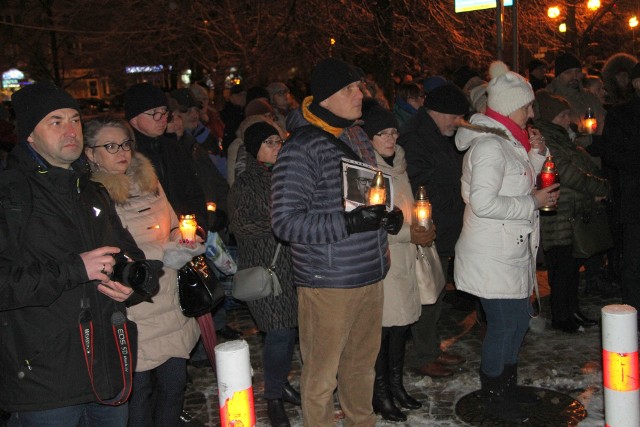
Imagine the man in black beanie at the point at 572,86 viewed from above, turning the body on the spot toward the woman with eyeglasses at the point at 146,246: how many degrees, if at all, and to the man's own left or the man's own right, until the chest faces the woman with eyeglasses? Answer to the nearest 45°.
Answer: approximately 90° to the man's own right

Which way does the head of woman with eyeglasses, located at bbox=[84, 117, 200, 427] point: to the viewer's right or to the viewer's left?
to the viewer's right

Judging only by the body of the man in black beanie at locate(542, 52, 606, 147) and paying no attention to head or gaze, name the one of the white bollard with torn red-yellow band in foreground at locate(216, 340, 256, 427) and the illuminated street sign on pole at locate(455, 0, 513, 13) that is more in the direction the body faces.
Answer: the white bollard with torn red-yellow band in foreground

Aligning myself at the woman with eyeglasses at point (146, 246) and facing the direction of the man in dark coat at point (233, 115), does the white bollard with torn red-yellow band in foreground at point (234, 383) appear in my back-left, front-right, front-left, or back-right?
back-right

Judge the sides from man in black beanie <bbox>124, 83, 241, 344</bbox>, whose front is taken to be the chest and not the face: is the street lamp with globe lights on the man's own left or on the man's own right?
on the man's own left

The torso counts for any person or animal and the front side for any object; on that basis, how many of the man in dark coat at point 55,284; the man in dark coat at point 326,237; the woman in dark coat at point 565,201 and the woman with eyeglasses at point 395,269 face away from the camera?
0

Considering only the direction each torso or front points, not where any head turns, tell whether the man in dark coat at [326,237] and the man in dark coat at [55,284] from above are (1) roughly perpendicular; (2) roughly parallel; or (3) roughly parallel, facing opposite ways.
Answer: roughly parallel

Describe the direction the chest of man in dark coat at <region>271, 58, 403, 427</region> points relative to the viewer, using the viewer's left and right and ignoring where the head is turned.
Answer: facing the viewer and to the right of the viewer

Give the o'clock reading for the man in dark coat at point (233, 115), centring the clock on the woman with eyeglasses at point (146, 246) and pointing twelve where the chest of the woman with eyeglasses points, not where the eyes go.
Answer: The man in dark coat is roughly at 8 o'clock from the woman with eyeglasses.
